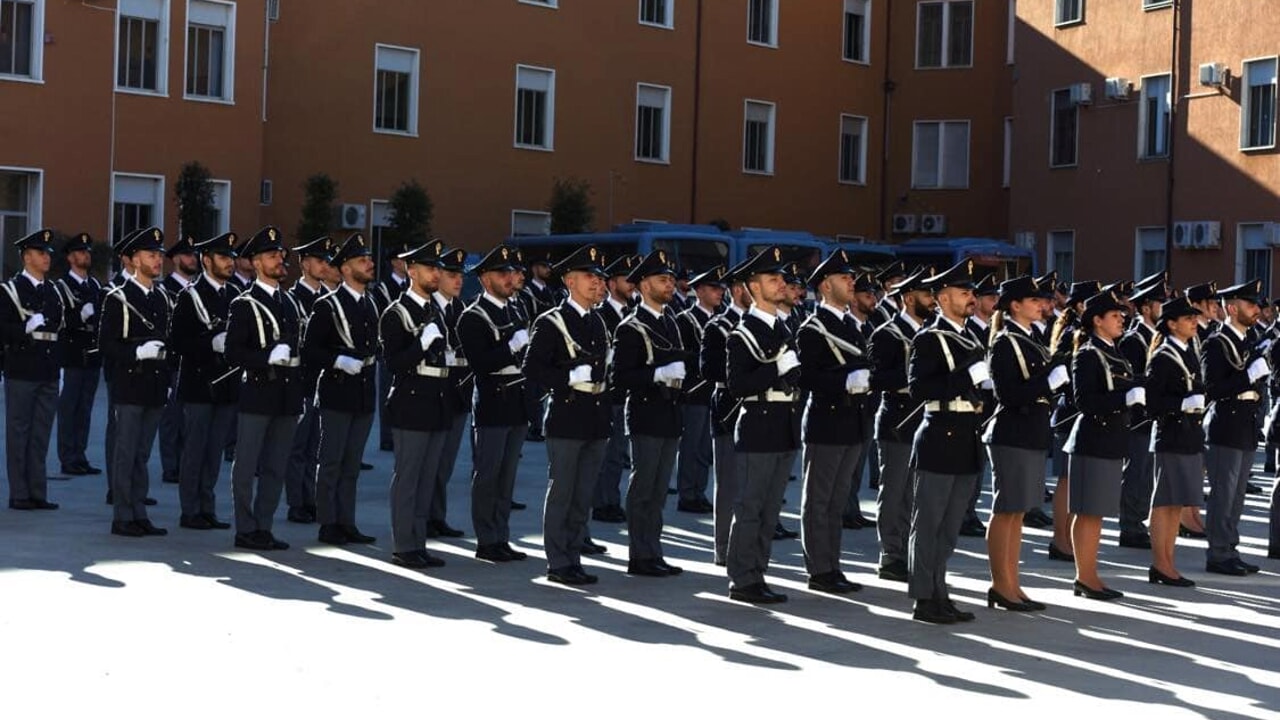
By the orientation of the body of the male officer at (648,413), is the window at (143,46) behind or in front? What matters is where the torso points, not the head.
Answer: behind

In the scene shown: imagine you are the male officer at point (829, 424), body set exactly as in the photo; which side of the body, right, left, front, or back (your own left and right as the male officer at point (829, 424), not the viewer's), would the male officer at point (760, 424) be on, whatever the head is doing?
right

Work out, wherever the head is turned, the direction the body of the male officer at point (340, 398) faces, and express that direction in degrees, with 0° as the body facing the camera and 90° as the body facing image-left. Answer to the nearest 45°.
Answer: approximately 315°

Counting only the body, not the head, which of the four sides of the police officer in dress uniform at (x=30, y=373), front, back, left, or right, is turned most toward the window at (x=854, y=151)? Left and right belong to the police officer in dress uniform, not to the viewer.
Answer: left

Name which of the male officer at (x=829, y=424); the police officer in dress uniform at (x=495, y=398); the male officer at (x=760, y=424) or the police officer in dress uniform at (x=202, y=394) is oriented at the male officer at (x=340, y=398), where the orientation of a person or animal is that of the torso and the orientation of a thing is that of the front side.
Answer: the police officer in dress uniform at (x=202, y=394)

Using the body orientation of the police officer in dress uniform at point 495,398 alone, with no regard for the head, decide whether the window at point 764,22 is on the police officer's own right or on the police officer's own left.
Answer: on the police officer's own left

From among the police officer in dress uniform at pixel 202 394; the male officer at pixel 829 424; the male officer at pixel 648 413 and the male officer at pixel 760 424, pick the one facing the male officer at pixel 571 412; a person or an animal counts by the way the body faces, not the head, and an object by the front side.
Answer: the police officer in dress uniform

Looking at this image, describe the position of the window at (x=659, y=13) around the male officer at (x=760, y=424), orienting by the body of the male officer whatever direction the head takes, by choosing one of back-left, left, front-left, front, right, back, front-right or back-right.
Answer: back-left

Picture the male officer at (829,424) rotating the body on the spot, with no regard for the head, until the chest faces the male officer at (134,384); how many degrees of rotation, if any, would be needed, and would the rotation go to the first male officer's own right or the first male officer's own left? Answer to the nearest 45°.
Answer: approximately 135° to the first male officer's own right
